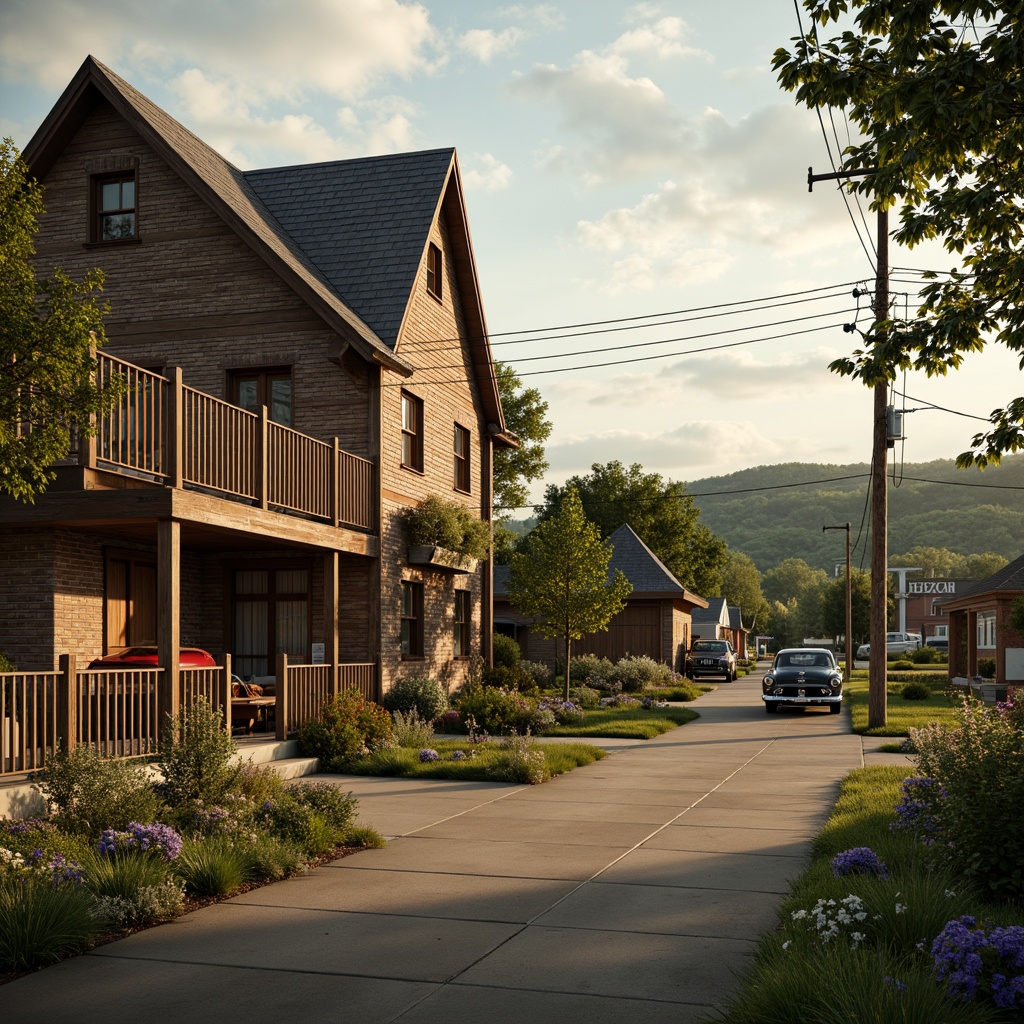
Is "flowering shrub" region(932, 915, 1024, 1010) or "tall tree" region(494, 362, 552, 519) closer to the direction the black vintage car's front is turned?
the flowering shrub

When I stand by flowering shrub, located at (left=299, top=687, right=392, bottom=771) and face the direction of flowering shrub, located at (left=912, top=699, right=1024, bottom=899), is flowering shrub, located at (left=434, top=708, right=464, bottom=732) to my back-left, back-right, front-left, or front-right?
back-left

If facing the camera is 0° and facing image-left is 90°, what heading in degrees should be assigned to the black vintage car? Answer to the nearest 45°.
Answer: approximately 0°

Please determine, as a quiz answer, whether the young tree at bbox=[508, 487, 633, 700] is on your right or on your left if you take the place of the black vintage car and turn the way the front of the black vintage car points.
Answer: on your right

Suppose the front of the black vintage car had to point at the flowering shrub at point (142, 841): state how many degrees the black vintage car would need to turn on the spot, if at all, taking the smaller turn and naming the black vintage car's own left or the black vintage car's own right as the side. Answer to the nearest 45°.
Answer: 0° — it already faces it

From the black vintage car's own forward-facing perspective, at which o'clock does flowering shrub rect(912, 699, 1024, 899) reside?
The flowering shrub is roughly at 12 o'clock from the black vintage car.

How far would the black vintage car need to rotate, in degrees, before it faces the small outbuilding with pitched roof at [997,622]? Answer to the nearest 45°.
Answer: approximately 135° to its left
